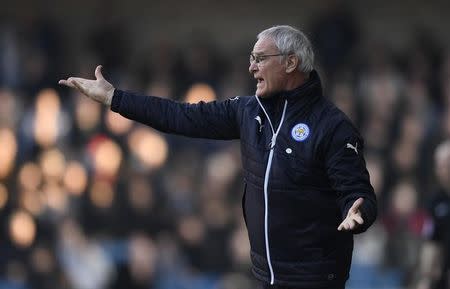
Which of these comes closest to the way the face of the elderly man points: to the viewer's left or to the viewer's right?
to the viewer's left

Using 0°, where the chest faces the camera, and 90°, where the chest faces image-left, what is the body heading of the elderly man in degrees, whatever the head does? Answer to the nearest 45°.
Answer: approximately 45°

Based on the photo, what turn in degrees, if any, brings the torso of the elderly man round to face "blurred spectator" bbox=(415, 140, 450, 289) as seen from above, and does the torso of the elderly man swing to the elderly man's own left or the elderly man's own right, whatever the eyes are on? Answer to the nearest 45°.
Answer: approximately 180°
